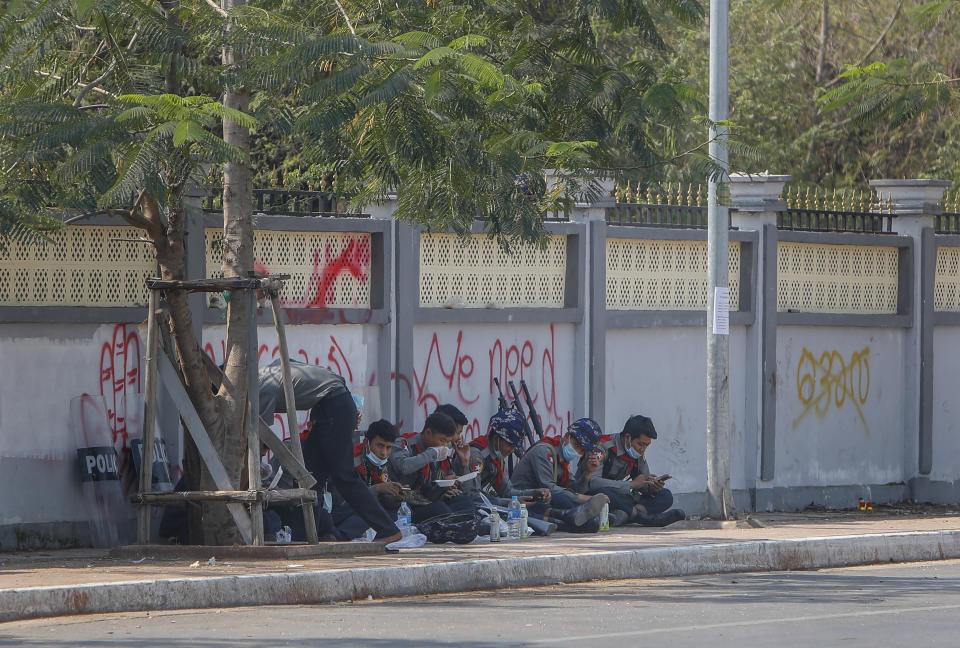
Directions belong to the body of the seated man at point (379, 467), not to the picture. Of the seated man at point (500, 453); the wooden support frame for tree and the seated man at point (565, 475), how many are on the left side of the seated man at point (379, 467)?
2

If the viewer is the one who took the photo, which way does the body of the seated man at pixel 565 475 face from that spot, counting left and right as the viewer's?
facing the viewer and to the right of the viewer

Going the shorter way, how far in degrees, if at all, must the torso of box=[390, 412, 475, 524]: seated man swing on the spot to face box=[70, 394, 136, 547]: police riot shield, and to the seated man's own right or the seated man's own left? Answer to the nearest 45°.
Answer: approximately 135° to the seated man's own right

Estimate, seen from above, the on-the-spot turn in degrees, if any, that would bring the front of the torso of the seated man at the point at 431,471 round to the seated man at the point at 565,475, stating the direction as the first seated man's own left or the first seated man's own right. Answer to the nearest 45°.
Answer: approximately 90° to the first seated man's own left

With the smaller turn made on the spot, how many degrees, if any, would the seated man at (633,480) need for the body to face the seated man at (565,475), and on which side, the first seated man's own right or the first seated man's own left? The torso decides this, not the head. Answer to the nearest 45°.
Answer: approximately 90° to the first seated man's own right

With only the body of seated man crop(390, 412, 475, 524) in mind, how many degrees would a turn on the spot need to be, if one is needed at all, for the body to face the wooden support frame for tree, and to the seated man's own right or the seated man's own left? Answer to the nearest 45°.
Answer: approximately 90° to the seated man's own right

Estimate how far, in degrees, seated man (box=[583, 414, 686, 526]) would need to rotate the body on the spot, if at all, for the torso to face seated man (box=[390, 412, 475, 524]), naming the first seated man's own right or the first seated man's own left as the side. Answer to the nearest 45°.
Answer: approximately 90° to the first seated man's own right

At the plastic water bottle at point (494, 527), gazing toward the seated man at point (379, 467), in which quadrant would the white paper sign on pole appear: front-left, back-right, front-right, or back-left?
back-right

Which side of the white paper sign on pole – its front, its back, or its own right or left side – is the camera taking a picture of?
front
